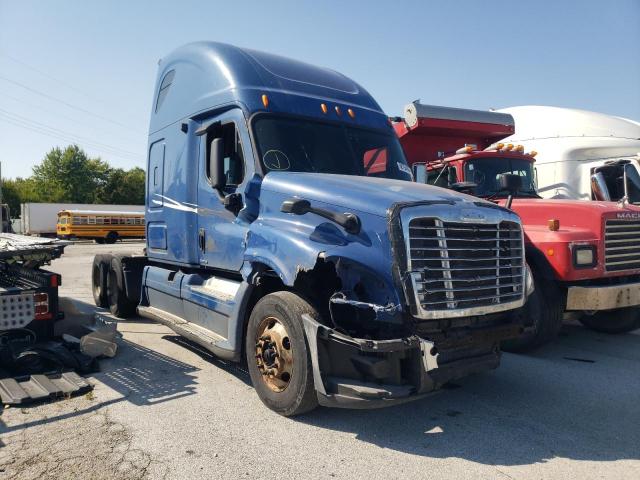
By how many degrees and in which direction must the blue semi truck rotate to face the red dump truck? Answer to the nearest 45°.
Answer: approximately 90° to its left

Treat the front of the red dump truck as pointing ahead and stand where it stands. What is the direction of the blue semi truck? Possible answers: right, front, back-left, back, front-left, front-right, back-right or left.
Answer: right

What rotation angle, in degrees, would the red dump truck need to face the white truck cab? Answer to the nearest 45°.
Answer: approximately 135° to its left

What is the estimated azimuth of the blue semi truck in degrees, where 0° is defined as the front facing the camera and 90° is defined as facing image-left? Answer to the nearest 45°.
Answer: approximately 315°

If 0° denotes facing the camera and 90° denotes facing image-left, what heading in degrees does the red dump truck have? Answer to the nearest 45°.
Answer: approximately 315°

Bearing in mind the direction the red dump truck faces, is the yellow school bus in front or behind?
behind

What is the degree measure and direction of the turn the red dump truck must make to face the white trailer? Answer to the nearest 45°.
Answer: approximately 180°

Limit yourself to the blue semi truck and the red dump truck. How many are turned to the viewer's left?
0

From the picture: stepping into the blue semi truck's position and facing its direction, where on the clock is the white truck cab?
The white truck cab is roughly at 9 o'clock from the blue semi truck.

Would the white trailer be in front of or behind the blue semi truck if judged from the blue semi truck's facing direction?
behind
